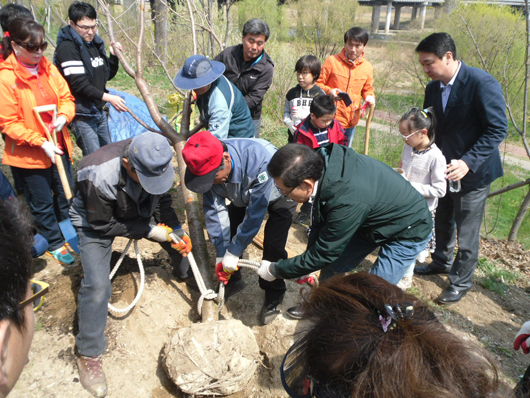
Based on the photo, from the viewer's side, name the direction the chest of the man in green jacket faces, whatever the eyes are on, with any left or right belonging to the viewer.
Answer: facing to the left of the viewer

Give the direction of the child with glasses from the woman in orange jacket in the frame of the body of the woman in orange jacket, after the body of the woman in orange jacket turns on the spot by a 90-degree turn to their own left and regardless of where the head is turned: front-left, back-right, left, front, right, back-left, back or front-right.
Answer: front-right

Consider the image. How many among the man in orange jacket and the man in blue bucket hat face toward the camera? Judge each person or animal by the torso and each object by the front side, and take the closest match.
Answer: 1

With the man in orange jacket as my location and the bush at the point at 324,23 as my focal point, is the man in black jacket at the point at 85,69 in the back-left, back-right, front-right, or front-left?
back-left

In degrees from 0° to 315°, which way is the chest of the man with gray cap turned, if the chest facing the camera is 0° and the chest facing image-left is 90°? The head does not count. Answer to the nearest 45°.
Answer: approximately 315°

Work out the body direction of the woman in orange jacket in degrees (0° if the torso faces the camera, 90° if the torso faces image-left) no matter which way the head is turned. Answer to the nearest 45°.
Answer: approximately 315°

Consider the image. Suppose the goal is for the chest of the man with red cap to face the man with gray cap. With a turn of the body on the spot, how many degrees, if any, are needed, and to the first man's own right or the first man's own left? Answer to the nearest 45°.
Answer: approximately 45° to the first man's own right

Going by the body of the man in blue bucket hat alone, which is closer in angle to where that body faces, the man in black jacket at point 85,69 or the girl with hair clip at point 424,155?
the man in black jacket

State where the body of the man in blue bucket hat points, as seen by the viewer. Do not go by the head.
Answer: to the viewer's left

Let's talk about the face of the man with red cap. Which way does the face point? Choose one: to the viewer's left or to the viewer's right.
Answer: to the viewer's left

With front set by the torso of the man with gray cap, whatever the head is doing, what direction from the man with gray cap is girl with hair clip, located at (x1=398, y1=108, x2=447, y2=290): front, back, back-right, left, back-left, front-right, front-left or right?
front-left

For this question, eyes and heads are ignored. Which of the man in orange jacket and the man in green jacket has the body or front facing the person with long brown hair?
the man in orange jacket

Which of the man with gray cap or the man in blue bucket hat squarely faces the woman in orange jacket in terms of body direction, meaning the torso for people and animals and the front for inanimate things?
the man in blue bucket hat

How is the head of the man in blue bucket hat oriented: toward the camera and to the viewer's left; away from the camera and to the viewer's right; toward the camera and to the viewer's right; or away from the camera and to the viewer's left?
toward the camera and to the viewer's left

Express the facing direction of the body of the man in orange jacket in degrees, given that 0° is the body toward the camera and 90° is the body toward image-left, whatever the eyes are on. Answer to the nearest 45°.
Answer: approximately 0°
